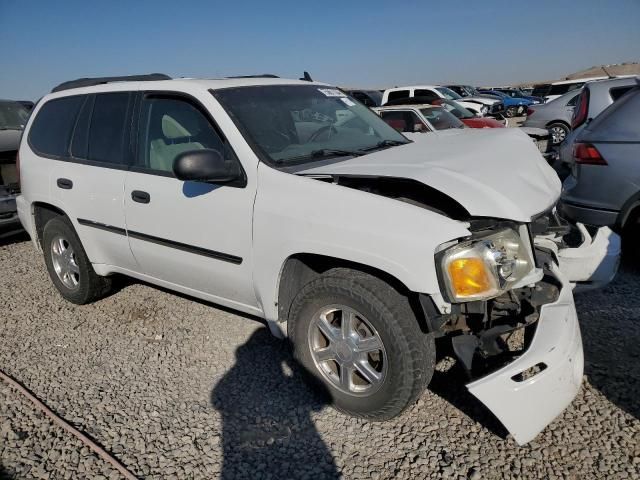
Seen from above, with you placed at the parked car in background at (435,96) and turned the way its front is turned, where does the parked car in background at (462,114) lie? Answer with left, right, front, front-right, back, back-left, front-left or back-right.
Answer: front-right

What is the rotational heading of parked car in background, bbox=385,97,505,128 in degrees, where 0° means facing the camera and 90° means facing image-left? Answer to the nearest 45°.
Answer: approximately 315°

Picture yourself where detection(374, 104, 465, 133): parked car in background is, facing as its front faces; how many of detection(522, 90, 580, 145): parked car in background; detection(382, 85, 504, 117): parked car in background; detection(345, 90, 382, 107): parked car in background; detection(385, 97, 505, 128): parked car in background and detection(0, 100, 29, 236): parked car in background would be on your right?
1

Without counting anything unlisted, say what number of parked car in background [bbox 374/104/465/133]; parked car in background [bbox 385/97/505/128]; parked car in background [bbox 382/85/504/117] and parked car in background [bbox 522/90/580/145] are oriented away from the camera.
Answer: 0

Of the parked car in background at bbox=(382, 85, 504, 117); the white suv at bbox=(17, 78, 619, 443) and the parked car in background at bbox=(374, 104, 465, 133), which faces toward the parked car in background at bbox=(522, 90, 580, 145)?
the parked car in background at bbox=(382, 85, 504, 117)

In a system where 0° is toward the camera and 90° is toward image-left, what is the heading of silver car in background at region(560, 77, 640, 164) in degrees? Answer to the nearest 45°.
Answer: approximately 225°

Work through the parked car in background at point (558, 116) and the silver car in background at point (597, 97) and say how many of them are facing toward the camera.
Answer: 0

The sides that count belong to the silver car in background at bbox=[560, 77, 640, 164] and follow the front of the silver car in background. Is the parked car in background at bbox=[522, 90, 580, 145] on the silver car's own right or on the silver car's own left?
on the silver car's own left

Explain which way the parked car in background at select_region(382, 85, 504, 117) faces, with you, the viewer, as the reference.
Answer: facing the viewer and to the right of the viewer

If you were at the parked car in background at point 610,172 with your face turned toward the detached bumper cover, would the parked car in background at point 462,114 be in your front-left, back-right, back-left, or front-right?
back-right

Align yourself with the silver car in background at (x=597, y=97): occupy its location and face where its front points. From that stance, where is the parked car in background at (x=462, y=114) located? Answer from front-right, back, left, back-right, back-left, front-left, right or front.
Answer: left

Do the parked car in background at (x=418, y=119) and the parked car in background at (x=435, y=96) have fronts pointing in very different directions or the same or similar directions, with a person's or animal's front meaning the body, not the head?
same or similar directions
